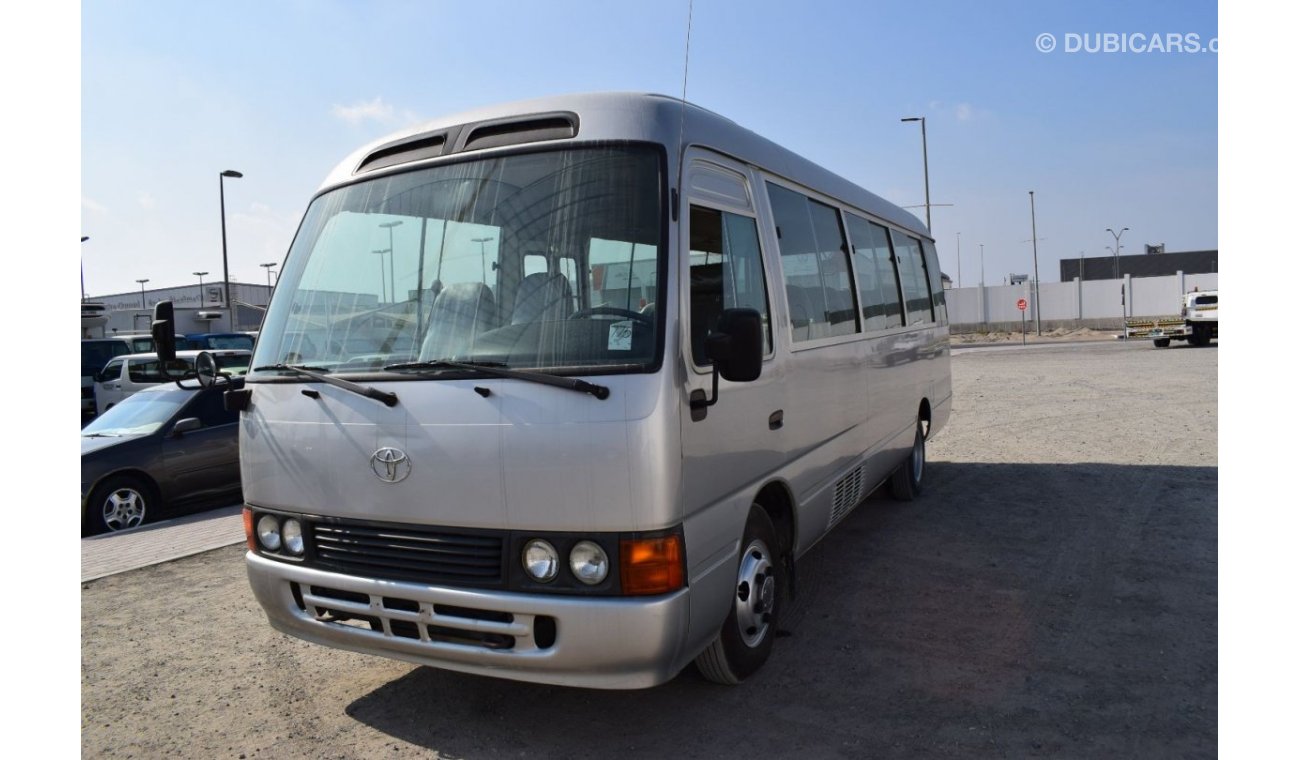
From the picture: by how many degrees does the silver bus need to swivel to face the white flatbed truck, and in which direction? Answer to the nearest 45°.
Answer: approximately 180°

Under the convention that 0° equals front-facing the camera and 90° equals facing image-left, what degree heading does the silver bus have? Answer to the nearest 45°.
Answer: approximately 45°

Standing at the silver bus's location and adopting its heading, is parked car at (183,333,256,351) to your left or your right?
on your right

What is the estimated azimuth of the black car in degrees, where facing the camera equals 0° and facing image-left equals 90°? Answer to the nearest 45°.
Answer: approximately 45°

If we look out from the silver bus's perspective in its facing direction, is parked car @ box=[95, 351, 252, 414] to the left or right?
on its right

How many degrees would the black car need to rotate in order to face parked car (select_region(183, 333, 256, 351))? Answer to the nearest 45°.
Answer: approximately 135° to its right

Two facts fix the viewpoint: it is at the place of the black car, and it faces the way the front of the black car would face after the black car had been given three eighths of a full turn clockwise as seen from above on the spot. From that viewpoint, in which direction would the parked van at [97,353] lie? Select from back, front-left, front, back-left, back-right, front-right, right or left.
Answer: front

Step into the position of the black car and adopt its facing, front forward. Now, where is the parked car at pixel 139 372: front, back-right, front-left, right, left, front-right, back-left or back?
back-right

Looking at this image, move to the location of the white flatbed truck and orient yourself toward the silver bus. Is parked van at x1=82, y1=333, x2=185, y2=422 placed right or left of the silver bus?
right
